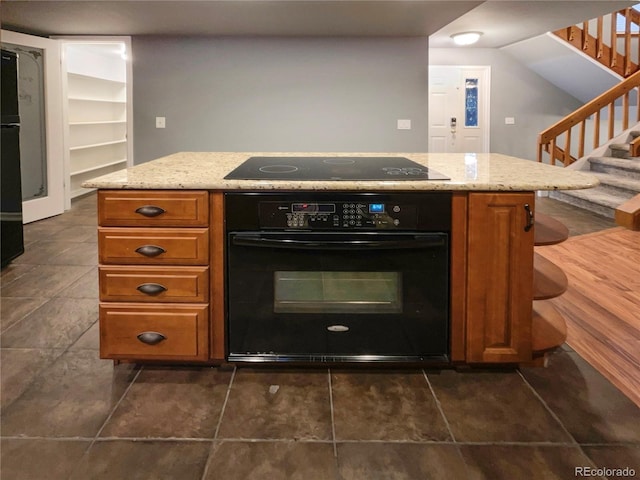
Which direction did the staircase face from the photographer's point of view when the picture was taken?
facing the viewer and to the left of the viewer

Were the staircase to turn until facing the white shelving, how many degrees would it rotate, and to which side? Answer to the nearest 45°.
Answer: approximately 45° to its right

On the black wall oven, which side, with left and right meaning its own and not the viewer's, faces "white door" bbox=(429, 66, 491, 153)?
back

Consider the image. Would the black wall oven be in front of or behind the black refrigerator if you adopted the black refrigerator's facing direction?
in front

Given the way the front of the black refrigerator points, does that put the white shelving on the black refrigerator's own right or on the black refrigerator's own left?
on the black refrigerator's own left

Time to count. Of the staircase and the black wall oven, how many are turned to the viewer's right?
0

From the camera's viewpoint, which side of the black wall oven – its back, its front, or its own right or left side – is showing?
front

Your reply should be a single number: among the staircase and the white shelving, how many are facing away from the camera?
0

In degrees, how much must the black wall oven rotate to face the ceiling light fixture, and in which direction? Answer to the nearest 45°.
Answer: approximately 180°

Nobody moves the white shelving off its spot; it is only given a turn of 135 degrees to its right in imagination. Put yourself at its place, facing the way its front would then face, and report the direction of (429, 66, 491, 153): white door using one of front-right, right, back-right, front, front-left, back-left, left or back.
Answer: back

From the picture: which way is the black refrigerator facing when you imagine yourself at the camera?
facing the viewer and to the right of the viewer

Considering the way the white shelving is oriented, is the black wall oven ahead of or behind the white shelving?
ahead
